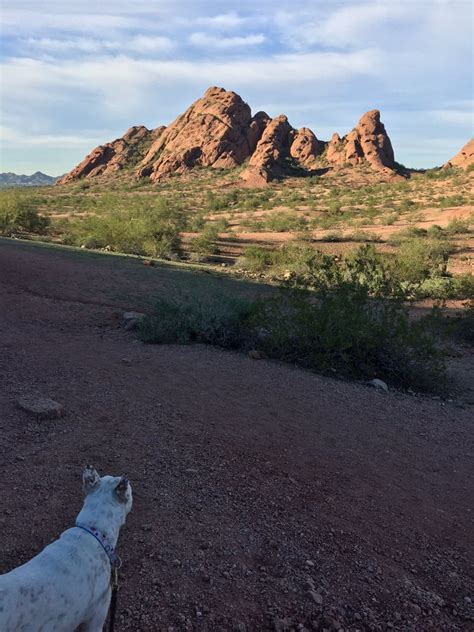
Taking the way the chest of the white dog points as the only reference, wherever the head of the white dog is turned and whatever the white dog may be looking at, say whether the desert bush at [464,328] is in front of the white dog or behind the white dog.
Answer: in front

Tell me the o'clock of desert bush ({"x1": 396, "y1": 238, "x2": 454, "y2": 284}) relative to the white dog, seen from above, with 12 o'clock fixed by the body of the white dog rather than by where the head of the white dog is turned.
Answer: The desert bush is roughly at 12 o'clock from the white dog.

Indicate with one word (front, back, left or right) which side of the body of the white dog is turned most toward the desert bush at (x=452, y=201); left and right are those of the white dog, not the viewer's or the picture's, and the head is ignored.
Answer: front

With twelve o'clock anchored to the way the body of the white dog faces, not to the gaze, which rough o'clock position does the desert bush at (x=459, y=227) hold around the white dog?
The desert bush is roughly at 12 o'clock from the white dog.

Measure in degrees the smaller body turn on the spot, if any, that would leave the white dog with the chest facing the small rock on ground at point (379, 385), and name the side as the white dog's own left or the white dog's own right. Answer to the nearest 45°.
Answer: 0° — it already faces it

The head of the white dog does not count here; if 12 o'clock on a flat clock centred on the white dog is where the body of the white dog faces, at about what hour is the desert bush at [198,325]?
The desert bush is roughly at 11 o'clock from the white dog.

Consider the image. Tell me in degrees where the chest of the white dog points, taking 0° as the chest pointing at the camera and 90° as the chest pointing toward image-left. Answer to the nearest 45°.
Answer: approximately 225°

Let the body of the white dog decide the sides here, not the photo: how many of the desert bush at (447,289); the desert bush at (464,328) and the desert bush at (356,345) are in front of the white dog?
3

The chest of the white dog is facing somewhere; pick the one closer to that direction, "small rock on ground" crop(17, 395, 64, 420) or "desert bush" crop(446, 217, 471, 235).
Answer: the desert bush

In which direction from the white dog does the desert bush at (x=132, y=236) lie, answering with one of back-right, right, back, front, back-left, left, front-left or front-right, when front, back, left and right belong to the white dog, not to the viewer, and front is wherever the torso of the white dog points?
front-left

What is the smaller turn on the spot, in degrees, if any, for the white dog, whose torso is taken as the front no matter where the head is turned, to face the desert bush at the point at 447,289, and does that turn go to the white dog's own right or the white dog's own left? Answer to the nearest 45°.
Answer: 0° — it already faces it

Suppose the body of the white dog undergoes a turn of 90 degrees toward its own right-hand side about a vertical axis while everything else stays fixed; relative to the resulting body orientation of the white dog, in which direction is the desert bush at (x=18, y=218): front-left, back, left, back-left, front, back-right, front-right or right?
back-left

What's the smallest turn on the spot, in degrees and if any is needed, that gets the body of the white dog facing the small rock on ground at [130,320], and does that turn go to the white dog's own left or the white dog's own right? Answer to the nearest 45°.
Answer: approximately 45° to the white dog's own left
